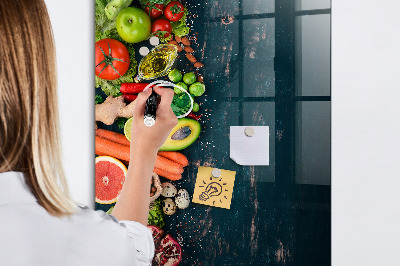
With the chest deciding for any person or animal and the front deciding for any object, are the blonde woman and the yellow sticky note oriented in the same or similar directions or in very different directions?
very different directions

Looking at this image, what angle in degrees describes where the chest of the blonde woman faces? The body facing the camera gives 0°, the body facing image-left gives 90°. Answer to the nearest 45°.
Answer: approximately 180°

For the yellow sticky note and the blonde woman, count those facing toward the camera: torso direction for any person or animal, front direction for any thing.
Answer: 1

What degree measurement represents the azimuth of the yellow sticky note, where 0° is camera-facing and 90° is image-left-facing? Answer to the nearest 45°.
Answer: approximately 0°
